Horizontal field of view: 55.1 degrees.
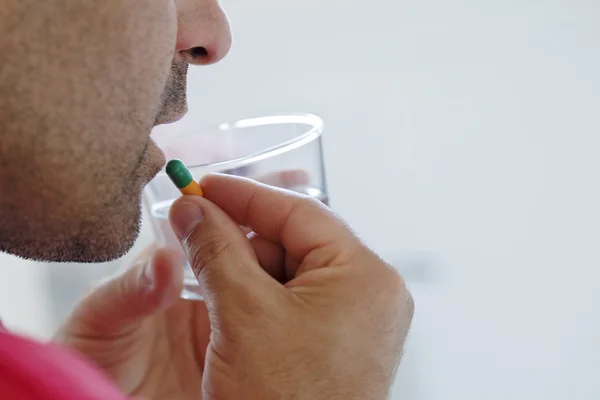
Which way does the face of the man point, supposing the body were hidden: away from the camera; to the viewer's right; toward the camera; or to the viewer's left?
to the viewer's right

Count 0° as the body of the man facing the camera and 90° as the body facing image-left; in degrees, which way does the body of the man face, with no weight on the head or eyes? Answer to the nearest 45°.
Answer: approximately 270°
